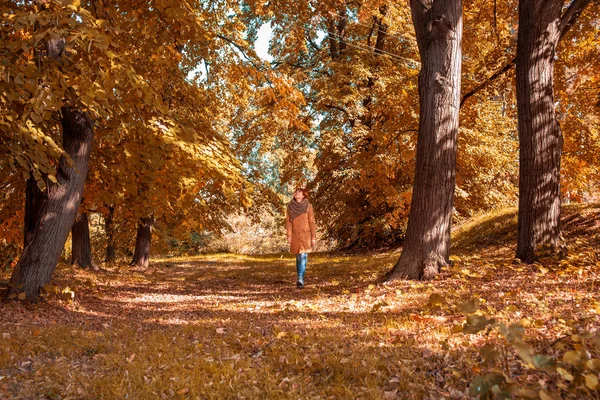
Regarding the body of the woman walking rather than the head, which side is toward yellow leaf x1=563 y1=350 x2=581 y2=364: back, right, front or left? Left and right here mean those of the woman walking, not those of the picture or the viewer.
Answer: front

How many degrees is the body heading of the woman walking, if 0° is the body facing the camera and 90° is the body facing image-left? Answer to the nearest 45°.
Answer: approximately 0°

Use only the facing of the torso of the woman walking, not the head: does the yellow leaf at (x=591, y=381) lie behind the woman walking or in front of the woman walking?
in front

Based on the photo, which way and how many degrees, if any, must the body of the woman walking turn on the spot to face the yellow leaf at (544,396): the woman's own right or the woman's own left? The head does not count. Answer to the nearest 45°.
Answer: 0° — they already face it
